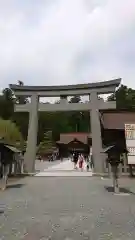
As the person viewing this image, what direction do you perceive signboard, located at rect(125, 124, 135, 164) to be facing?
facing the viewer

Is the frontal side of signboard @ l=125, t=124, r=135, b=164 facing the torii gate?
no
